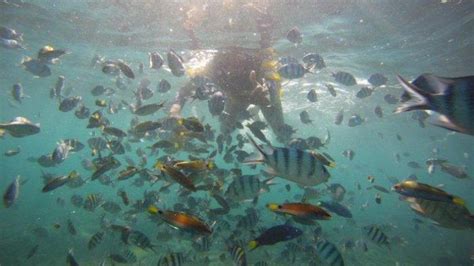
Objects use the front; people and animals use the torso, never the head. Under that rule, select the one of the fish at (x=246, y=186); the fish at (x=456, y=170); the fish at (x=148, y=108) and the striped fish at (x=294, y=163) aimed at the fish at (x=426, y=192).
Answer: the striped fish

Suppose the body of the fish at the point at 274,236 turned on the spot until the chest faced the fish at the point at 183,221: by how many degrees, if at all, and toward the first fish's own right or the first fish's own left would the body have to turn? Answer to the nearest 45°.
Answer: approximately 135° to the first fish's own right

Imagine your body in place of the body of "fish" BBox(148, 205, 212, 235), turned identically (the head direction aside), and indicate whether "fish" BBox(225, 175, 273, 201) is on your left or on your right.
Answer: on your left

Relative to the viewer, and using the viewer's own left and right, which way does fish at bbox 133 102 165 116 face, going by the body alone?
facing to the left of the viewer
